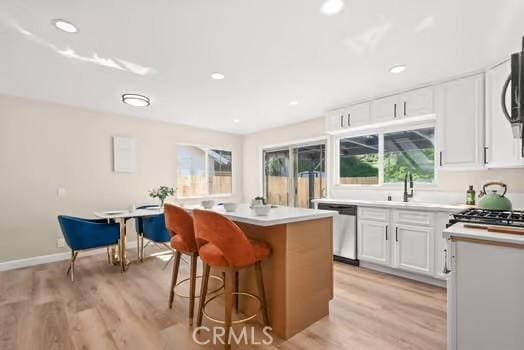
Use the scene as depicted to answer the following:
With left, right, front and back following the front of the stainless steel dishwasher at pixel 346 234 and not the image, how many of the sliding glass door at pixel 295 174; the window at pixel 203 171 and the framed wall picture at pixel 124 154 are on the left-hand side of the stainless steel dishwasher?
0

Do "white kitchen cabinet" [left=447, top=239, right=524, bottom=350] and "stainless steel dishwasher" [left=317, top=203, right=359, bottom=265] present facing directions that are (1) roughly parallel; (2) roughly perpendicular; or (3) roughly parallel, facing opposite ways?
roughly perpendicular

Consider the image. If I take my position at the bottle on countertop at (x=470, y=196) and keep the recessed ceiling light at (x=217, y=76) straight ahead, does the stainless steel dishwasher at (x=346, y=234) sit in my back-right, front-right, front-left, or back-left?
front-right

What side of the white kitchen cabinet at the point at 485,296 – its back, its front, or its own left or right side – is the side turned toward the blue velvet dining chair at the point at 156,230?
front

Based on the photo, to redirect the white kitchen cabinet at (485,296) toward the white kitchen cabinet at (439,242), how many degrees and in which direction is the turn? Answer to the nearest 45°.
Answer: approximately 90° to its right

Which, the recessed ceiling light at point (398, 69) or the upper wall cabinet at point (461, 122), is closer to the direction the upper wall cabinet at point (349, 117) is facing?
the recessed ceiling light

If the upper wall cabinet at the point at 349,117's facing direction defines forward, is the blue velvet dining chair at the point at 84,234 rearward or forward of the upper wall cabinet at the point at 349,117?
forward

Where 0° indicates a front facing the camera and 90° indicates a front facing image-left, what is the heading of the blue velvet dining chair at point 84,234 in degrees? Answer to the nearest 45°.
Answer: approximately 225°

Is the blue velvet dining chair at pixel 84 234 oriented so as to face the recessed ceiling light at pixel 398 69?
no

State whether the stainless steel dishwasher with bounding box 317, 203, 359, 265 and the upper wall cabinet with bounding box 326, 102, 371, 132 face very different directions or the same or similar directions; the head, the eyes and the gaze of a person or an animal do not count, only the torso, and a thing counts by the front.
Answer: same or similar directions

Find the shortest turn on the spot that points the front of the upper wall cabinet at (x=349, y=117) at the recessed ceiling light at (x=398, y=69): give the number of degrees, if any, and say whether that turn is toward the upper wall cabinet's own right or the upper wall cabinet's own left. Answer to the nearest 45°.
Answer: approximately 90° to the upper wall cabinet's own left

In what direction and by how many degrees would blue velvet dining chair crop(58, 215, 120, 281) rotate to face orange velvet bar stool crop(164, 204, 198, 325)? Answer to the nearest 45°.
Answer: approximately 90° to its right

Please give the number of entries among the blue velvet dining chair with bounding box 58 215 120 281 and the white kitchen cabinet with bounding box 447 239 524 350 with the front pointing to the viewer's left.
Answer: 1

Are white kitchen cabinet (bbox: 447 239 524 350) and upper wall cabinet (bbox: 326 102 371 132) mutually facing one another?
no

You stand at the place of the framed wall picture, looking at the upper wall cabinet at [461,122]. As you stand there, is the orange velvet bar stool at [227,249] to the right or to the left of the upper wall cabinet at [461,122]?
right
